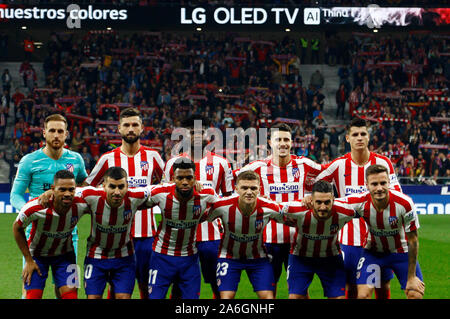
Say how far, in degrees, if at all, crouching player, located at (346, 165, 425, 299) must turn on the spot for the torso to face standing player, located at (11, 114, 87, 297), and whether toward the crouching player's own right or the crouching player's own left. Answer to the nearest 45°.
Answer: approximately 90° to the crouching player's own right

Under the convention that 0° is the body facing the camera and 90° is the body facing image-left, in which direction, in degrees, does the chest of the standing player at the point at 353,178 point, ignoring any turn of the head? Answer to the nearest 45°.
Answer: approximately 0°

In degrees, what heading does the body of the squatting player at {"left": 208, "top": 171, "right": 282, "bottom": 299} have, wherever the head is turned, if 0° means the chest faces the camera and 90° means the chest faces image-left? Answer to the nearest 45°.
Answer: approximately 0°

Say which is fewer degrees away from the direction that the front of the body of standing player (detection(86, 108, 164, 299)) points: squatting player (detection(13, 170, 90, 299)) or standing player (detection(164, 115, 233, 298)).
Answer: the squatting player

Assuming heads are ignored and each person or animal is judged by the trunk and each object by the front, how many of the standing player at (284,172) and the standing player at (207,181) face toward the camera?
2

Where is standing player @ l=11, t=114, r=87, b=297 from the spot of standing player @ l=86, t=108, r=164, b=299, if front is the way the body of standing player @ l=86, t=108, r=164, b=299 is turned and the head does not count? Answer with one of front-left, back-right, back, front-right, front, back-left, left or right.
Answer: right

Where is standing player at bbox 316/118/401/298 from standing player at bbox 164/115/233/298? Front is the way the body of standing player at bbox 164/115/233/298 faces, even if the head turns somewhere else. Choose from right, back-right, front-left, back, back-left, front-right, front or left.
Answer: left

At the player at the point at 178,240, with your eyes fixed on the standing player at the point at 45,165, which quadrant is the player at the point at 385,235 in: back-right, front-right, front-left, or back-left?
back-right

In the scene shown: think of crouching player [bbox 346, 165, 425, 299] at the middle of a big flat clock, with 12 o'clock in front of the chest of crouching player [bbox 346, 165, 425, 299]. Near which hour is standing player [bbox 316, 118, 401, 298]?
standing player [bbox 316, 118, 401, 298] is roughly at 5 o'clock from crouching player [bbox 346, 165, 425, 299].
